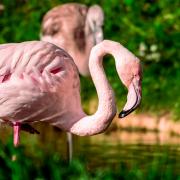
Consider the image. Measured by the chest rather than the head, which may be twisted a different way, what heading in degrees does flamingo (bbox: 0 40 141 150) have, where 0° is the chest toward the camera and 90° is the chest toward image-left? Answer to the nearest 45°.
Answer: approximately 270°

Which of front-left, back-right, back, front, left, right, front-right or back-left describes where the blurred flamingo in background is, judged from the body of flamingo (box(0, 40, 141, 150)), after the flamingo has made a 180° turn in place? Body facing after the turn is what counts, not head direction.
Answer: right
